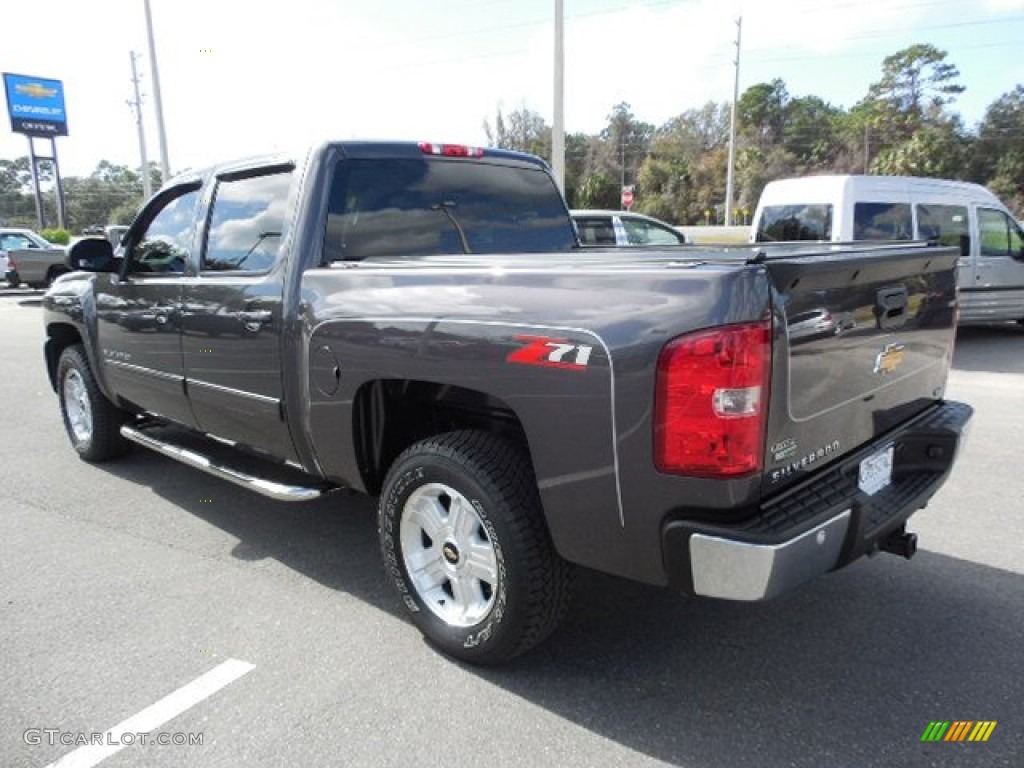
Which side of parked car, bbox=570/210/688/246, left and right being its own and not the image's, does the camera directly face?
right

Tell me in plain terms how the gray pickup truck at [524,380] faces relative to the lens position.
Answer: facing away from the viewer and to the left of the viewer

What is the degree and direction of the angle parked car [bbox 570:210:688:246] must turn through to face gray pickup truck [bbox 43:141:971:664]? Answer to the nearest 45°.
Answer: approximately 90° to its right

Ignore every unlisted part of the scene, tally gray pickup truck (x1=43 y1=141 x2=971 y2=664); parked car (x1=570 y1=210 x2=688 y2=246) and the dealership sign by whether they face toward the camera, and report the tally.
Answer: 1

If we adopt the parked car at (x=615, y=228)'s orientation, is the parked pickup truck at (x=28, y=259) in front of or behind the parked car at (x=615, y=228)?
behind

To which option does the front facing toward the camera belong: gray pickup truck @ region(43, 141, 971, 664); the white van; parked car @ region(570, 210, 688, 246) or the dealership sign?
the dealership sign

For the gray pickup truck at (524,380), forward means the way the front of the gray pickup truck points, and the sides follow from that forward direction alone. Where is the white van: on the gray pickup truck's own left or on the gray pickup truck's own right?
on the gray pickup truck's own right

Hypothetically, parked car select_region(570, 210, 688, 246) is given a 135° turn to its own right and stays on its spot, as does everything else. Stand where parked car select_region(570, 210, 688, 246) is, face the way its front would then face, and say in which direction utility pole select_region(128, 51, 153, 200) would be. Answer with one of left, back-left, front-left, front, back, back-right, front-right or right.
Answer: right

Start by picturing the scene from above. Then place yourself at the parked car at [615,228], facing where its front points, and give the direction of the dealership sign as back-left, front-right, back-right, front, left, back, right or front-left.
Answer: back-left

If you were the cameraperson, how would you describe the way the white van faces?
facing away from the viewer and to the right of the viewer

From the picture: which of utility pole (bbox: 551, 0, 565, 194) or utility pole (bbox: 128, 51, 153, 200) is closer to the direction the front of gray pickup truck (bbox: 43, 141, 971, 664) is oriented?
the utility pole (bbox: 128, 51, 153, 200)

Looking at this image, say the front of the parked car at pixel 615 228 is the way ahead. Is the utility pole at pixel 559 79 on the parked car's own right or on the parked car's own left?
on the parked car's own left
